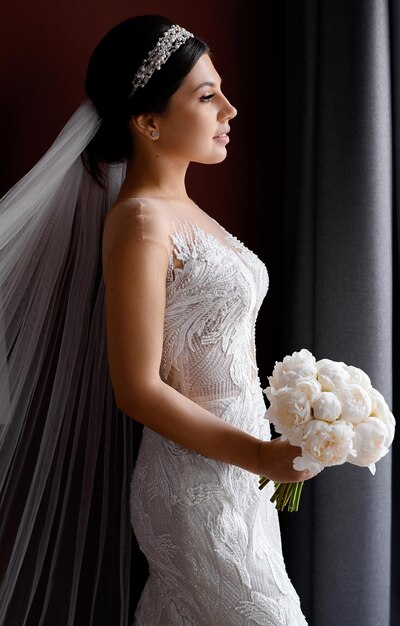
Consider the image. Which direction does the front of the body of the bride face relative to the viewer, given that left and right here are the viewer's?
facing to the right of the viewer

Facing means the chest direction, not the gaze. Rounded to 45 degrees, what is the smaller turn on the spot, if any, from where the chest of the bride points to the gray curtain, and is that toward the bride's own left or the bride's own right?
approximately 45° to the bride's own left

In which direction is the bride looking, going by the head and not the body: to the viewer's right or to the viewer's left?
to the viewer's right
